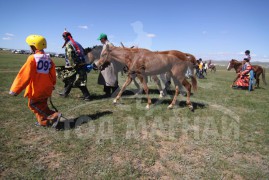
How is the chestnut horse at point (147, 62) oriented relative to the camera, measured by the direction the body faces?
to the viewer's left

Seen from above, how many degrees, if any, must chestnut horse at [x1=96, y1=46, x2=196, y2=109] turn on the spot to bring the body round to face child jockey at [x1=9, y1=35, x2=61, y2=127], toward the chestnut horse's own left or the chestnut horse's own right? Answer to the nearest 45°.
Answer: approximately 45° to the chestnut horse's own left

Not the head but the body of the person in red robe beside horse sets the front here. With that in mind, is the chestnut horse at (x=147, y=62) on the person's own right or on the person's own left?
on the person's own left

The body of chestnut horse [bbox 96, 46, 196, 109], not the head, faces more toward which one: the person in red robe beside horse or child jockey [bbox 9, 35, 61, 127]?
the child jockey

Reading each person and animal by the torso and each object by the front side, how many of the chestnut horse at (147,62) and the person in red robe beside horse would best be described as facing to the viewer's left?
2

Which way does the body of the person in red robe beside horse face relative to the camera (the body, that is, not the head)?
to the viewer's left

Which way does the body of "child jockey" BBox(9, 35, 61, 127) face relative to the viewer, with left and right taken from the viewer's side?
facing away from the viewer and to the left of the viewer
